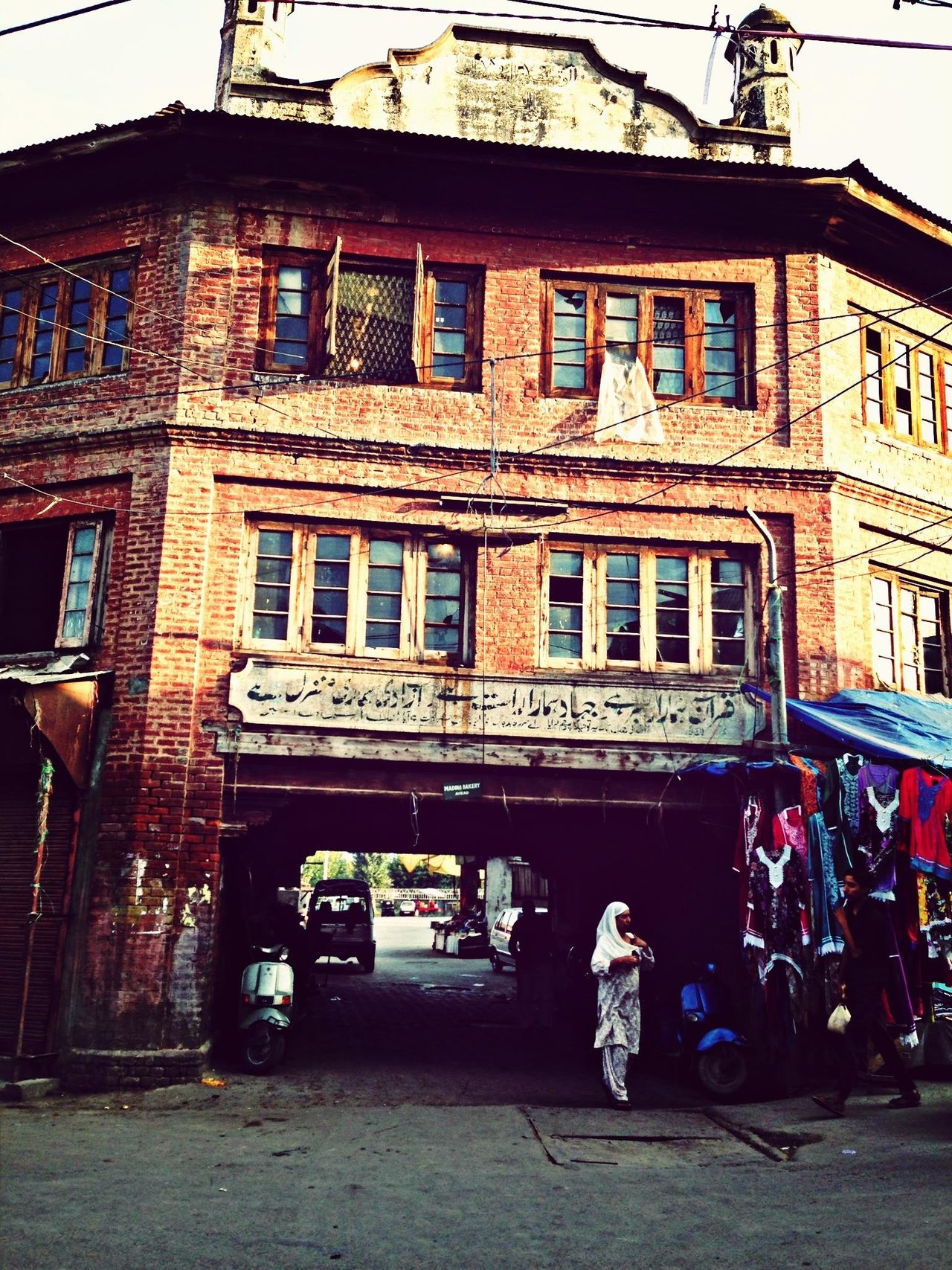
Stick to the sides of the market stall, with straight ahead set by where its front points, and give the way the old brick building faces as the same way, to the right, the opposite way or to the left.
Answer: the same way

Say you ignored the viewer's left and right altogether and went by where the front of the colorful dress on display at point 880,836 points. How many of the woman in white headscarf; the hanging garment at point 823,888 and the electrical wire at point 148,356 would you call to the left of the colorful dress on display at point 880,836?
0

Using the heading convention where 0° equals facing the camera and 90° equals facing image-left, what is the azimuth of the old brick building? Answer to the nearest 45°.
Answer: approximately 0°

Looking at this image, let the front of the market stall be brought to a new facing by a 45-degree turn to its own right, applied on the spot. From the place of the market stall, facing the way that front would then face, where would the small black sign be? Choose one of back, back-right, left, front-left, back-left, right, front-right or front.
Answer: front-right

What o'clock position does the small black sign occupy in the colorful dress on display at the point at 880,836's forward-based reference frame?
The small black sign is roughly at 3 o'clock from the colorful dress on display.

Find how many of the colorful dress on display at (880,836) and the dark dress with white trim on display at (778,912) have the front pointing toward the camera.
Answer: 2

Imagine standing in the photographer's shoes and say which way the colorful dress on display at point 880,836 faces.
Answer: facing the viewer

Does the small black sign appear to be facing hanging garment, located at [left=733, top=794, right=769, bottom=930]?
no

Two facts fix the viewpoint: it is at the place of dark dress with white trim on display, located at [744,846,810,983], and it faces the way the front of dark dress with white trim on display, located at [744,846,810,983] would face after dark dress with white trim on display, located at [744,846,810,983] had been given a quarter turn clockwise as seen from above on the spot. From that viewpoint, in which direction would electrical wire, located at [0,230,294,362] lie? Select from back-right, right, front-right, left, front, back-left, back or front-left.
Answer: front

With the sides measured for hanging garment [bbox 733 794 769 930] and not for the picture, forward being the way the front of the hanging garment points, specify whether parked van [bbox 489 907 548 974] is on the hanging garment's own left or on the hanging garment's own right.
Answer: on the hanging garment's own right

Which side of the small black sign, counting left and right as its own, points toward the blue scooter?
left

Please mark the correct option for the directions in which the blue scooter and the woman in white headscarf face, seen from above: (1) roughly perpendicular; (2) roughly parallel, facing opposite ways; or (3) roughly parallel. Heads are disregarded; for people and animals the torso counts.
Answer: roughly parallel

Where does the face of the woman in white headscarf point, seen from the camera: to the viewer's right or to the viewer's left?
to the viewer's right

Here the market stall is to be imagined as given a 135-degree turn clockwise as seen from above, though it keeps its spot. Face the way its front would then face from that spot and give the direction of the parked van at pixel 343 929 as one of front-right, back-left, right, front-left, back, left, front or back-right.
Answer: front

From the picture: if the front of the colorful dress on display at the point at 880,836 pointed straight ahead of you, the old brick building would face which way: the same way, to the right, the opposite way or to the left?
the same way

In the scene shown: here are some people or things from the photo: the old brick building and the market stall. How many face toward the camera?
2

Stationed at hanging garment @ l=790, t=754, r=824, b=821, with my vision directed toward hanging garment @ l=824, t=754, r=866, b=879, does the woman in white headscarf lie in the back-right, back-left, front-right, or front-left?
back-right
